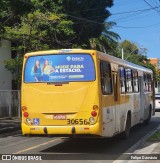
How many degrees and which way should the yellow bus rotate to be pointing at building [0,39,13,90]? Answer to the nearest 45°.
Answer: approximately 45° to its left

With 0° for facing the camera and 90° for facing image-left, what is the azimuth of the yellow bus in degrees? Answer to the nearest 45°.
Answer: approximately 225°

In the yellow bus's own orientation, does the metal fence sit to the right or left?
on its left

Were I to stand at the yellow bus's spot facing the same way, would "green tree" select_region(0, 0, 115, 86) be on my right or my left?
on my left
